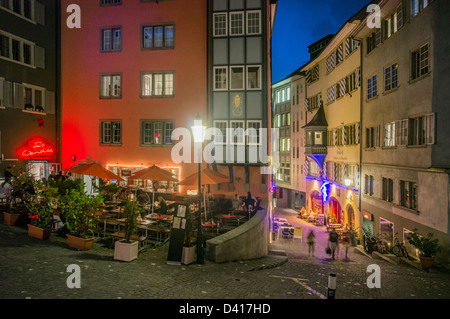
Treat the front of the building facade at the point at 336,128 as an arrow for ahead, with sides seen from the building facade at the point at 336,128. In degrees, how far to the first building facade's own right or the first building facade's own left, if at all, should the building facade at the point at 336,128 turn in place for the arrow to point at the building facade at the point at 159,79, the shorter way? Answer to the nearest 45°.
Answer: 0° — it already faces it

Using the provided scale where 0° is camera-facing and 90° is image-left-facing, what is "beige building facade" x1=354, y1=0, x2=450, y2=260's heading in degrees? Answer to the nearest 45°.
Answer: approximately 45°

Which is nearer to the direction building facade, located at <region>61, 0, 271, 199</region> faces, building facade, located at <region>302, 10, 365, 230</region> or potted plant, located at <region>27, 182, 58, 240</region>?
the potted plant

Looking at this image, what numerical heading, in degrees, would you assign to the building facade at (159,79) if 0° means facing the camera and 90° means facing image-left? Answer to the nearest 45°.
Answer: approximately 0°
